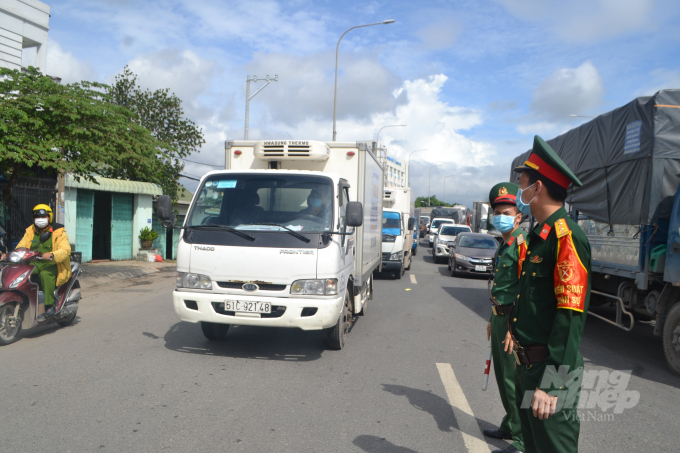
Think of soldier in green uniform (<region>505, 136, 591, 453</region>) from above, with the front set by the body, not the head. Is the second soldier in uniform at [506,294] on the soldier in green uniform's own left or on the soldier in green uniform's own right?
on the soldier in green uniform's own right

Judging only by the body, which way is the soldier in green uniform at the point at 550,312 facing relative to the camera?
to the viewer's left

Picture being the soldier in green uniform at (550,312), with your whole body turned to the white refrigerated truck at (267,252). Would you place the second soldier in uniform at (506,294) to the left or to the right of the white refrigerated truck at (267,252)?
right

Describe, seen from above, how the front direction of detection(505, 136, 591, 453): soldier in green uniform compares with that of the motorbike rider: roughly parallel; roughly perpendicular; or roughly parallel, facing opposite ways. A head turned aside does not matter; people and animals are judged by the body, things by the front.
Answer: roughly perpendicular

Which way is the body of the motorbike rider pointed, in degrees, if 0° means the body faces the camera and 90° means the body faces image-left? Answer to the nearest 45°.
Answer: approximately 45°

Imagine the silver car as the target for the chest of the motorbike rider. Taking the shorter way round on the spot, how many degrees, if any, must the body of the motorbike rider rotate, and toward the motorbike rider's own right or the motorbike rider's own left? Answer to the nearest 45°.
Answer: approximately 180°

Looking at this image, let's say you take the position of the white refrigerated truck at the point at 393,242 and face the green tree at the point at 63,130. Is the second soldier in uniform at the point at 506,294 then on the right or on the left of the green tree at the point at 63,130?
left

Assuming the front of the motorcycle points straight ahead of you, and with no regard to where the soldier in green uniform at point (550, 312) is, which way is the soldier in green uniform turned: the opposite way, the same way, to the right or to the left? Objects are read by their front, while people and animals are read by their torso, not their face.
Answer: to the right

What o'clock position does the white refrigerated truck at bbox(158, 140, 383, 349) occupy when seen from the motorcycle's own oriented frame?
The white refrigerated truck is roughly at 9 o'clock from the motorcycle.

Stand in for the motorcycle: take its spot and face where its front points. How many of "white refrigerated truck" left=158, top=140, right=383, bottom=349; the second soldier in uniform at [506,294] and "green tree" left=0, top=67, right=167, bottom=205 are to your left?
2

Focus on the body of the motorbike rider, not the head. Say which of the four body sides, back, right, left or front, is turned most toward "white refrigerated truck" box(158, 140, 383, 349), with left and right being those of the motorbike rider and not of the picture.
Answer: left

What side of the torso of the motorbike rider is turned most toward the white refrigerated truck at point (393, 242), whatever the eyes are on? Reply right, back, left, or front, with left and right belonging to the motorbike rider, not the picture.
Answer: back

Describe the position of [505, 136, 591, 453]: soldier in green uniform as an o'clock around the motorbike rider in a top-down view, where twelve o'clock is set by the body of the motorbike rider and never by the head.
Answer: The soldier in green uniform is roughly at 10 o'clock from the motorbike rider.

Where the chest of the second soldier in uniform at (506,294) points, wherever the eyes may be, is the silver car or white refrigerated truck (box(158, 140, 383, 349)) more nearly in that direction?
the white refrigerated truck

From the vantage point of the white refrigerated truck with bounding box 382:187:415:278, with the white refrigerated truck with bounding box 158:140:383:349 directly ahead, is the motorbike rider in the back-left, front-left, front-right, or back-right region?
front-right

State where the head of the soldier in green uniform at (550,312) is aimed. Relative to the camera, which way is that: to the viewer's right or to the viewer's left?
to the viewer's left

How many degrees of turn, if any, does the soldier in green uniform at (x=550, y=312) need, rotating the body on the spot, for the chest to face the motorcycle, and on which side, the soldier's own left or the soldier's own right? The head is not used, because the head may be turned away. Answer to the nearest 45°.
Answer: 0° — they already face it

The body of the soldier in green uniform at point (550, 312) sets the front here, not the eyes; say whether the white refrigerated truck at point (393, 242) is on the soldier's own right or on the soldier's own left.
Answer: on the soldier's own right
